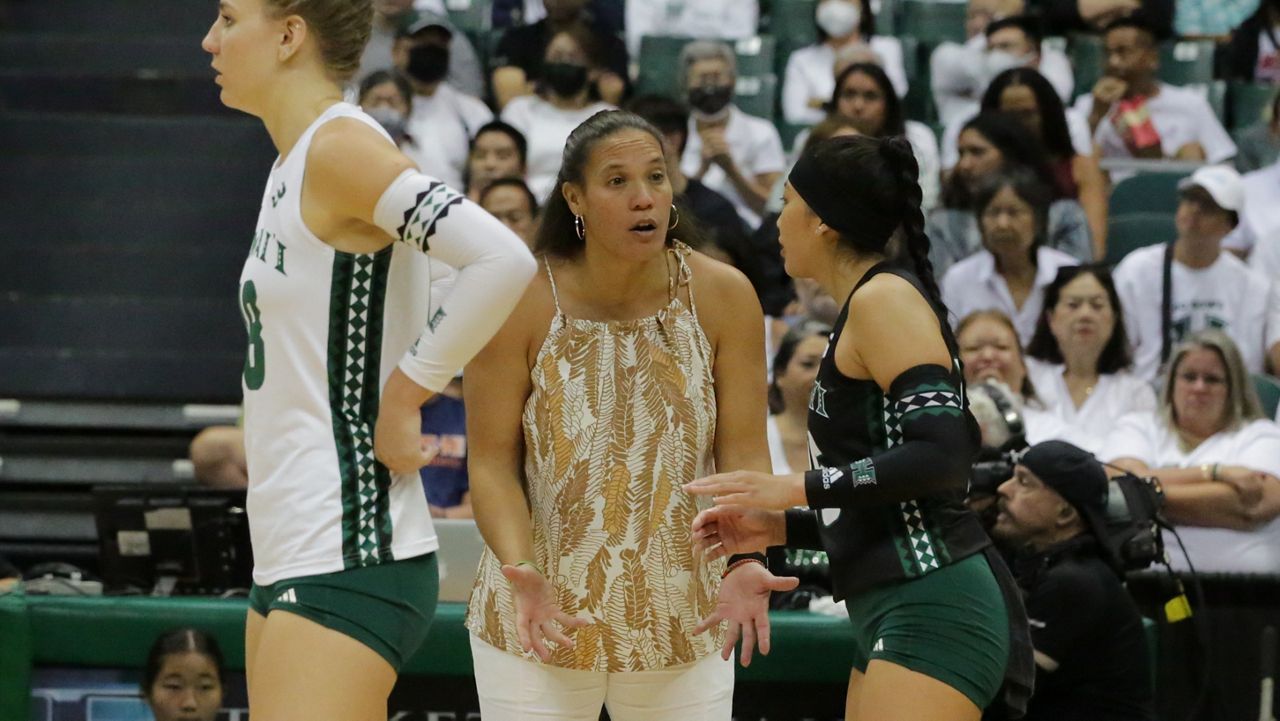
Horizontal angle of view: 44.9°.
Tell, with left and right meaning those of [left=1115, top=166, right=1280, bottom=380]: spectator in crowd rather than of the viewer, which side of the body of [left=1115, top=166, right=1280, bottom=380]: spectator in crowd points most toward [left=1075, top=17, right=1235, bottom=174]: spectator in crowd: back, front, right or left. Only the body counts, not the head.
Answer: back

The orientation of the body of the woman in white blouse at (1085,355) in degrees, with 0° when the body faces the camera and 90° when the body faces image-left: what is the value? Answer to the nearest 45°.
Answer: approximately 0°

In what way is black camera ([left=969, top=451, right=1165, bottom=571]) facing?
to the viewer's left

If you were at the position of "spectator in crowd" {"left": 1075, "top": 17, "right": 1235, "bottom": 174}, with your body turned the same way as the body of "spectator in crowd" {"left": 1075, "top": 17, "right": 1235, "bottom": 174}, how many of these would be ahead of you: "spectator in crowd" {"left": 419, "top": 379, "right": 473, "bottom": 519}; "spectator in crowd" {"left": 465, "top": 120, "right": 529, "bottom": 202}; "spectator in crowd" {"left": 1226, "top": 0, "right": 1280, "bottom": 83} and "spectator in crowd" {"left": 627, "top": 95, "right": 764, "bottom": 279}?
3

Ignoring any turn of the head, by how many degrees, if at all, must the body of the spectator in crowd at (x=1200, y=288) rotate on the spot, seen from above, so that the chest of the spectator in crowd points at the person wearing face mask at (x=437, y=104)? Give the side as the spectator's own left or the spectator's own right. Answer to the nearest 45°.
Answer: approximately 90° to the spectator's own right

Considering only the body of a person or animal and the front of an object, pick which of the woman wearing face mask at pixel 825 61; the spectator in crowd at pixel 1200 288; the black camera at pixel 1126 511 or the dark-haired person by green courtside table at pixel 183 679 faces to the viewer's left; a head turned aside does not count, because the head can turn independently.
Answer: the black camera

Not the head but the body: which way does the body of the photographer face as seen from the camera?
to the viewer's left

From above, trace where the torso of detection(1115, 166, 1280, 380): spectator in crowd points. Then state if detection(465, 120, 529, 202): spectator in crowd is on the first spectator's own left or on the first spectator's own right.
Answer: on the first spectator's own right

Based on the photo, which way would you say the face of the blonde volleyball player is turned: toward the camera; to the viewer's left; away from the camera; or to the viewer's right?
to the viewer's left

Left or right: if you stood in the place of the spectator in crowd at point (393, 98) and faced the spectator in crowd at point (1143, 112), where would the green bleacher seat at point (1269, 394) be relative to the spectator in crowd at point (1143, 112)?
right

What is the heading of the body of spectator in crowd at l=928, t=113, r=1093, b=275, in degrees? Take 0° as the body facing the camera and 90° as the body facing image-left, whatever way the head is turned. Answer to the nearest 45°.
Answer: approximately 45°

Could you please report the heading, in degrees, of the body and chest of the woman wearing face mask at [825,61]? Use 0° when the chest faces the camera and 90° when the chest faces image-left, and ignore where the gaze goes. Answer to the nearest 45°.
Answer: approximately 0°
